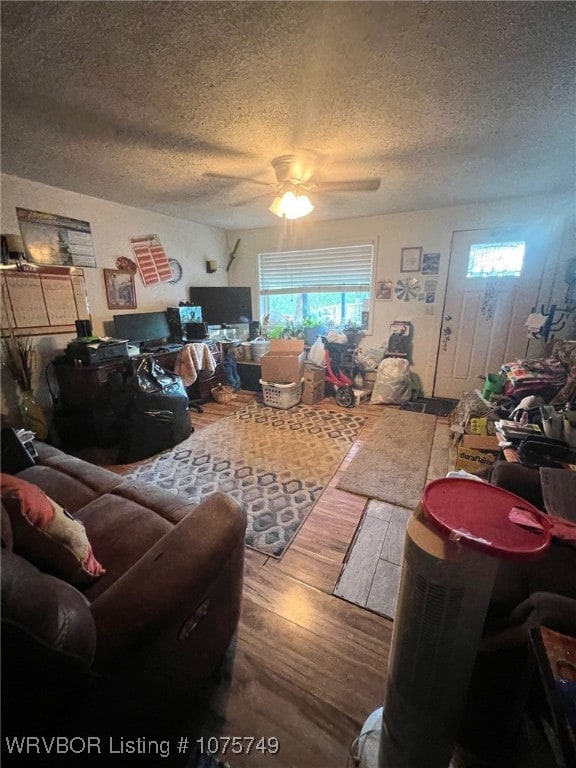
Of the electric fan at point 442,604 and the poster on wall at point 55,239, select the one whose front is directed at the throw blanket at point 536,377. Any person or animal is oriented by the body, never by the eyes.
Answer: the poster on wall

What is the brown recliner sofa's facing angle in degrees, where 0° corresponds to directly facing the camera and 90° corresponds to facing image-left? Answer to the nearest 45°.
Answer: approximately 225°

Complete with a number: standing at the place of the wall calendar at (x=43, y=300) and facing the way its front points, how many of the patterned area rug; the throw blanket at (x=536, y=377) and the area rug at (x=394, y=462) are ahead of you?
3

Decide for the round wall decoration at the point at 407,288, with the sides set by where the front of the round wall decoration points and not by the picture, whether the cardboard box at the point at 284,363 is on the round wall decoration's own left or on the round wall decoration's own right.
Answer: on the round wall decoration's own right

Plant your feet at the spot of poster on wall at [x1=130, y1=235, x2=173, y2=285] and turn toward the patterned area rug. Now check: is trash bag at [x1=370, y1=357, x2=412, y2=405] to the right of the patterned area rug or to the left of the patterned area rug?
left

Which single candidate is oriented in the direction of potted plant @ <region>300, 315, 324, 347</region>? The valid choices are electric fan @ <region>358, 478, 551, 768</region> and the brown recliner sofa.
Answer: the brown recliner sofa

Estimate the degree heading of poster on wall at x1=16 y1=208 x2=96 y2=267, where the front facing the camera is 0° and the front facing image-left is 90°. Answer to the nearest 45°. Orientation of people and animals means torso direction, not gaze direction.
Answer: approximately 315°
